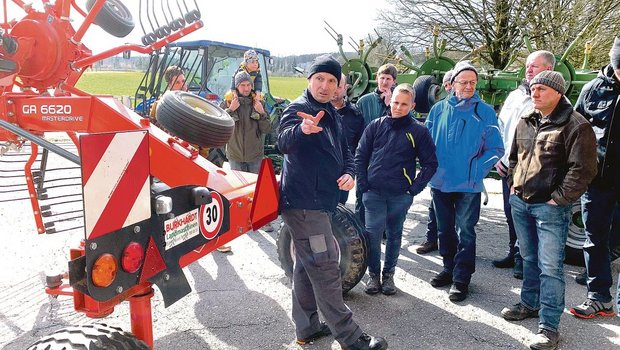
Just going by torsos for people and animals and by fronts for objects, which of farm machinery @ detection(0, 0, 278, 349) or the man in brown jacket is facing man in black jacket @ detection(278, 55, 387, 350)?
the man in brown jacket

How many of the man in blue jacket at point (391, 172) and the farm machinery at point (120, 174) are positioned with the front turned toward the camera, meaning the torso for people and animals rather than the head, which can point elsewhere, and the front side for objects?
1

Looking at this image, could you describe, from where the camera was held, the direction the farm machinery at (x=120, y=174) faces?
facing away from the viewer and to the left of the viewer

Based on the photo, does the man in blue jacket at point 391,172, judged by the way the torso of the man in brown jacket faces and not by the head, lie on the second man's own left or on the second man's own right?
on the second man's own right

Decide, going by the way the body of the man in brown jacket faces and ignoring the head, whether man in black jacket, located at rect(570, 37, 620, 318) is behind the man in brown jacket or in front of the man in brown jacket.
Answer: behind

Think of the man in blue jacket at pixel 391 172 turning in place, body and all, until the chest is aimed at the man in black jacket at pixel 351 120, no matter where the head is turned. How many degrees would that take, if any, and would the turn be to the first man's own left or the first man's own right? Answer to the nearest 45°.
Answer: approximately 135° to the first man's own right

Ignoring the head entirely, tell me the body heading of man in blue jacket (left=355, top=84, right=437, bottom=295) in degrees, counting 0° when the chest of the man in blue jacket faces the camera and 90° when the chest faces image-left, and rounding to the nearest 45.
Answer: approximately 0°

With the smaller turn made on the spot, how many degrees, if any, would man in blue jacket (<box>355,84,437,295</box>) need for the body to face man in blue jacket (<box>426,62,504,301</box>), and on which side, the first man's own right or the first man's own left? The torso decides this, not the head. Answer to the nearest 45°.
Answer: approximately 90° to the first man's own left

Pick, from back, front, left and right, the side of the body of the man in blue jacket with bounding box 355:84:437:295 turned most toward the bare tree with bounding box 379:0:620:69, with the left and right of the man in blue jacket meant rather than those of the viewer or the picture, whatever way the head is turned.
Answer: back
